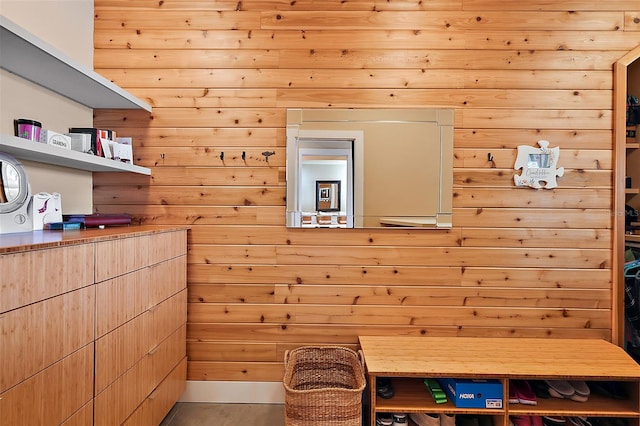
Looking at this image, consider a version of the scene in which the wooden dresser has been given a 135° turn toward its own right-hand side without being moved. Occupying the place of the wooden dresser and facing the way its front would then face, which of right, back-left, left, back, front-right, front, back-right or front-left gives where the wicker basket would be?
back

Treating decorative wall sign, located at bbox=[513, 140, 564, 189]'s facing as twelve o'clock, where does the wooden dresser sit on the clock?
The wooden dresser is roughly at 1 o'clock from the decorative wall sign.

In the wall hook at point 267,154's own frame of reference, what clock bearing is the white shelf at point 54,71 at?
The white shelf is roughly at 2 o'clock from the wall hook.

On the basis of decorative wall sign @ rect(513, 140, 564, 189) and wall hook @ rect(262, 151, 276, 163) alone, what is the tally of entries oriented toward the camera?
2

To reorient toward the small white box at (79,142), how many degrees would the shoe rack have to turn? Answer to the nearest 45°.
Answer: approximately 45° to its right

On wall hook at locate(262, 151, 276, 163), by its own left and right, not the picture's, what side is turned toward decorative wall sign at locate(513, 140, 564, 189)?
left

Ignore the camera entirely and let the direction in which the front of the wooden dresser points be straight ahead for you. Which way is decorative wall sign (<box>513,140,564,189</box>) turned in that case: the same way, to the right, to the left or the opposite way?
to the right

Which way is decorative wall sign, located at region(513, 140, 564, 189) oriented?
toward the camera

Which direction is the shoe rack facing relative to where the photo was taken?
toward the camera

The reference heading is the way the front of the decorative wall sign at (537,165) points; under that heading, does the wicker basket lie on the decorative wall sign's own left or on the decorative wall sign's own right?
on the decorative wall sign's own right

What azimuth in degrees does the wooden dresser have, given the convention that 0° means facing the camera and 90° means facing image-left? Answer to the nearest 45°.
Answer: approximately 315°

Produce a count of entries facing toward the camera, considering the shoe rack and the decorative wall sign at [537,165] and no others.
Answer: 2

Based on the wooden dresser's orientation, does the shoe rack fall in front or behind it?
in front
